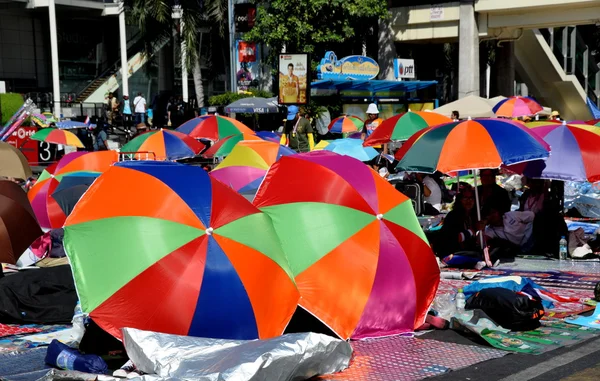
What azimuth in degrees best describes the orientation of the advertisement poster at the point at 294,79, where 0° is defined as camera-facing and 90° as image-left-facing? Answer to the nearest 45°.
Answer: approximately 0°

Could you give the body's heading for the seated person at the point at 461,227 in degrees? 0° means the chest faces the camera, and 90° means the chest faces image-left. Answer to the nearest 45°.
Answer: approximately 315°

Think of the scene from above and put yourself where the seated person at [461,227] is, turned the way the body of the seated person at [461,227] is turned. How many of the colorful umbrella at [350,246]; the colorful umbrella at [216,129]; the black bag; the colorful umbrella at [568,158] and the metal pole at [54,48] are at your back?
2

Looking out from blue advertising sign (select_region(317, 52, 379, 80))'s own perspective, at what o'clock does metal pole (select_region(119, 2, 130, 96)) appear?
The metal pole is roughly at 4 o'clock from the blue advertising sign.

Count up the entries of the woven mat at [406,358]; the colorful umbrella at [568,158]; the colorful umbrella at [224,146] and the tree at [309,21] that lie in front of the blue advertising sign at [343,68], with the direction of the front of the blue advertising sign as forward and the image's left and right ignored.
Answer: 3

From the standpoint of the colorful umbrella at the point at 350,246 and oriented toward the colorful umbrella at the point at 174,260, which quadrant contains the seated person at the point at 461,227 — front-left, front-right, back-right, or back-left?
back-right

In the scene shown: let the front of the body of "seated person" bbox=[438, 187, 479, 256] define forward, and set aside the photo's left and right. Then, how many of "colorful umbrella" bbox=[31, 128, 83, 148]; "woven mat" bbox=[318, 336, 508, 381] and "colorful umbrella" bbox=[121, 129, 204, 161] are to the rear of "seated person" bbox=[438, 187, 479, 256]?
2

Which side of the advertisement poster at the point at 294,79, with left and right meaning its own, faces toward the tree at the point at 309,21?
back

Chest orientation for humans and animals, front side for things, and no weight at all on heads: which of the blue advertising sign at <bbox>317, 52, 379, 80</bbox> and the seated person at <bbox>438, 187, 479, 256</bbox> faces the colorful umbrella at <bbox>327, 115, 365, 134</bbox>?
the blue advertising sign

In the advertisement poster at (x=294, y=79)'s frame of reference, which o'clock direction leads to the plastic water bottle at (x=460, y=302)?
The plastic water bottle is roughly at 12 o'clock from the advertisement poster.

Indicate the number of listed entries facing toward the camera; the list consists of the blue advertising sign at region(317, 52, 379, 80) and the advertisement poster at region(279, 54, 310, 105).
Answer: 2

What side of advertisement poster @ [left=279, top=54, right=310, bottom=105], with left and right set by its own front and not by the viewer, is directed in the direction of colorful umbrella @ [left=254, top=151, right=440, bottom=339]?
front

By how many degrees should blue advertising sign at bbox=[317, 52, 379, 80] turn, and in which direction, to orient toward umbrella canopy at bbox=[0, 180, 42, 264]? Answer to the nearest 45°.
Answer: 0° — it already faces it

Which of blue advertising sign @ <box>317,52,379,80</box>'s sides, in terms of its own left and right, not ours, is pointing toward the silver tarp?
front
